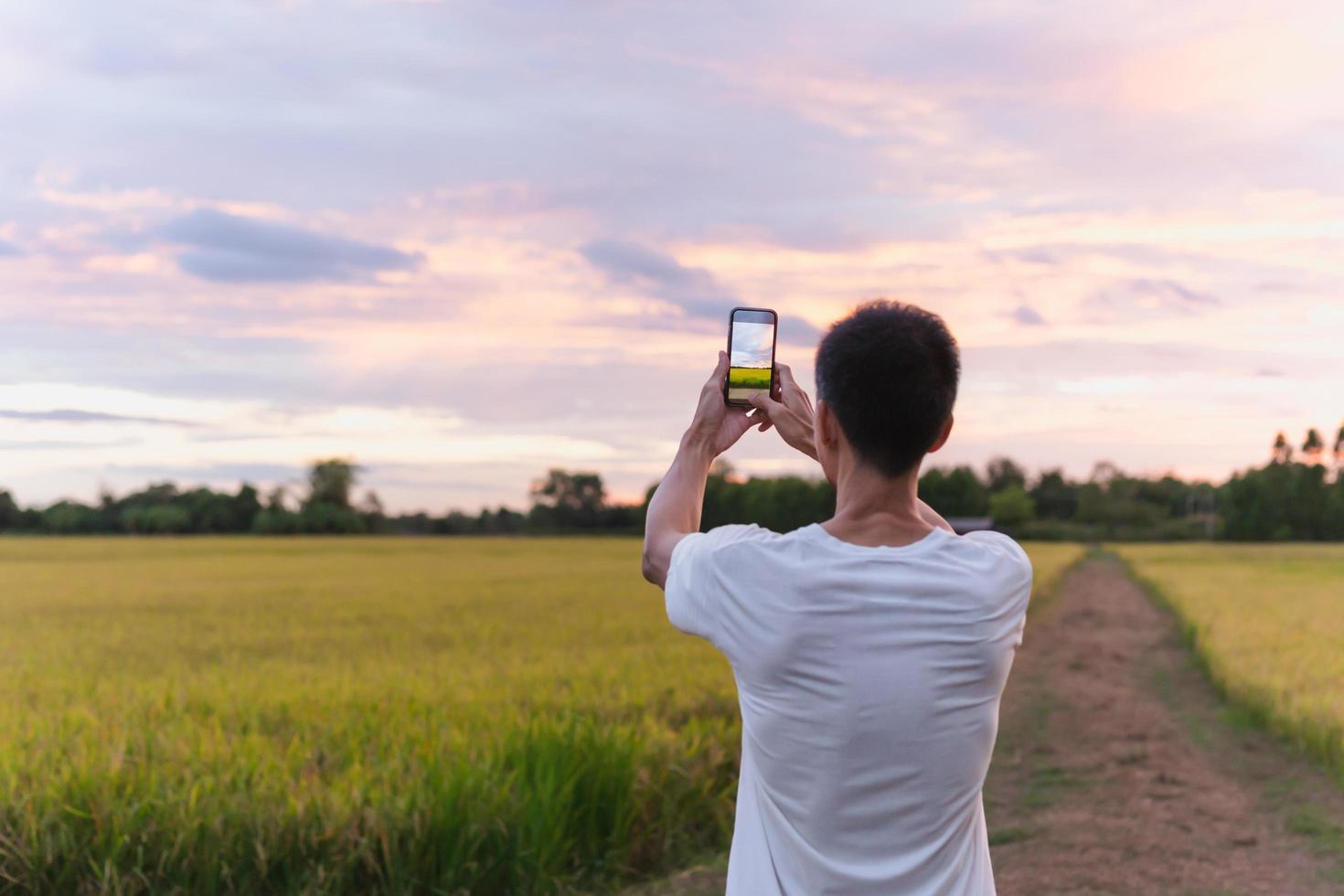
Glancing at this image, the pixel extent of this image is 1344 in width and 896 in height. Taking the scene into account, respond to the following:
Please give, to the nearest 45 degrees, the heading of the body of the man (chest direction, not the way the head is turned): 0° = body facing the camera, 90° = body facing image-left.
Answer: approximately 180°

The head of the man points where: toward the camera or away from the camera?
away from the camera
